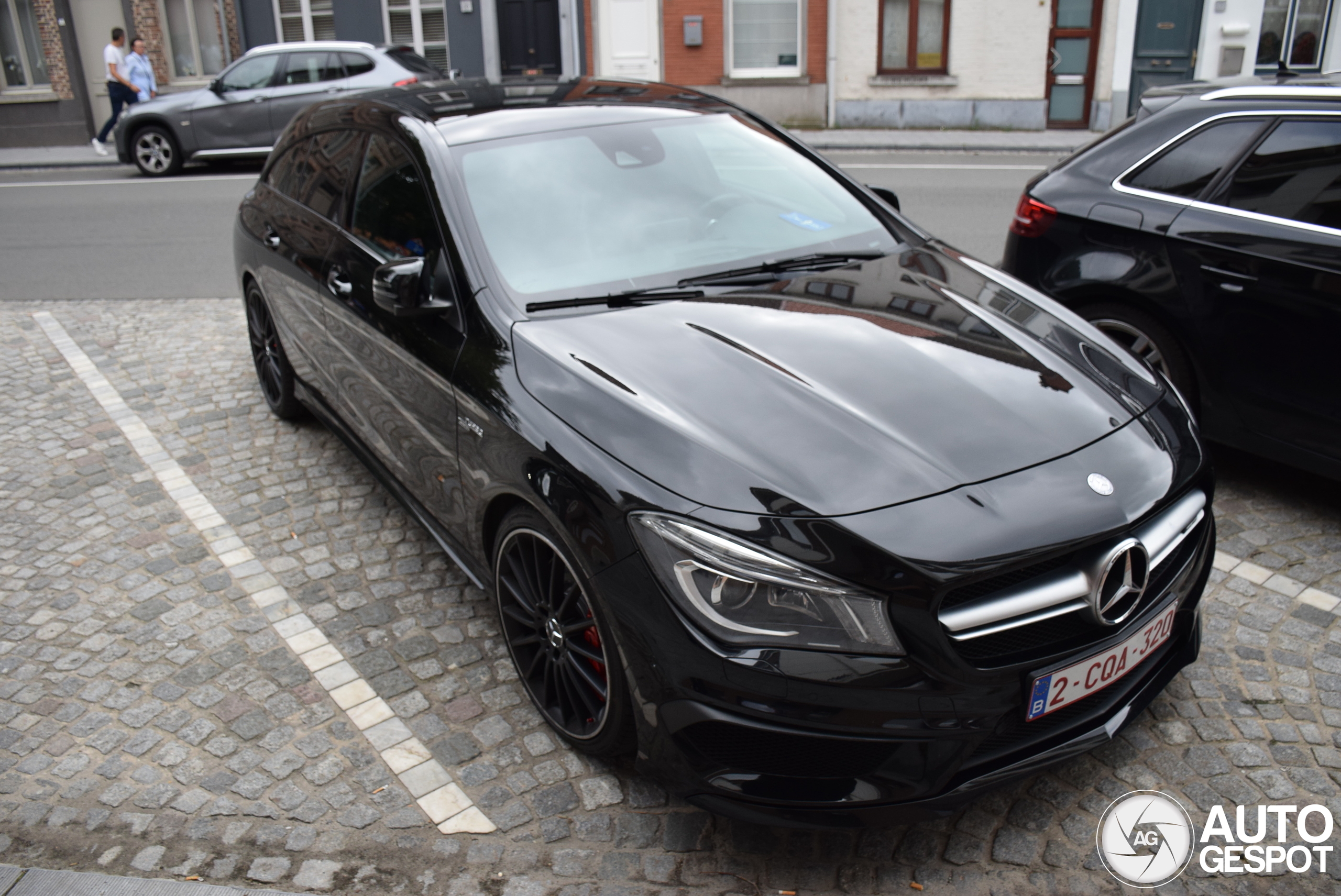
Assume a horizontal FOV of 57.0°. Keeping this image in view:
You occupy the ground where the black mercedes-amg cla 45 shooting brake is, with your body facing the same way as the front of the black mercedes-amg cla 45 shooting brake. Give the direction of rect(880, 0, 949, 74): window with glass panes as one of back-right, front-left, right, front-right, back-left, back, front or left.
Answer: back-left

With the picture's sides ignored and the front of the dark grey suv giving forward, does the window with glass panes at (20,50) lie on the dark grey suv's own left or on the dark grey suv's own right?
on the dark grey suv's own right

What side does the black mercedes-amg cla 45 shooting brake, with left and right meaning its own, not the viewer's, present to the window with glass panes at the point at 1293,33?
left

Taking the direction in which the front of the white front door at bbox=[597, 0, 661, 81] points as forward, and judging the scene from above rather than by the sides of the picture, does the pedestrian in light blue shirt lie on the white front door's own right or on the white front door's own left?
on the white front door's own right

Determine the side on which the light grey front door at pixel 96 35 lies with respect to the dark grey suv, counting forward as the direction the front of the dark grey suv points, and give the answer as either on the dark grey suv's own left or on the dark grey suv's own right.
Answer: on the dark grey suv's own right

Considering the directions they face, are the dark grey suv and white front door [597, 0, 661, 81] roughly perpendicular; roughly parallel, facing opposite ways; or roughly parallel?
roughly perpendicular

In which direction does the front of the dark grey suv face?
to the viewer's left

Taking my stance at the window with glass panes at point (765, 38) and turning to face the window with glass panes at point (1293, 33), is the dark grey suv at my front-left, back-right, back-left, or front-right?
back-right

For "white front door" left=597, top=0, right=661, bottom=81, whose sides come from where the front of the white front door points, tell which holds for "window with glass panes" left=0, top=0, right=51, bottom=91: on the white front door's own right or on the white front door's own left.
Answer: on the white front door's own right

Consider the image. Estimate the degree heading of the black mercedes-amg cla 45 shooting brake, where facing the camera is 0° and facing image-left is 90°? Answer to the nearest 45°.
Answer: approximately 315°

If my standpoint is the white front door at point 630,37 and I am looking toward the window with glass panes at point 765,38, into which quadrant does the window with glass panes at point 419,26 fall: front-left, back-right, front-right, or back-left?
back-left
